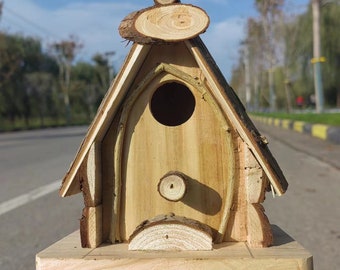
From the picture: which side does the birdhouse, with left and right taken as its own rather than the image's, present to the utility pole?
back

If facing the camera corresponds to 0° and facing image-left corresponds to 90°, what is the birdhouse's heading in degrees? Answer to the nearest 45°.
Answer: approximately 0°
